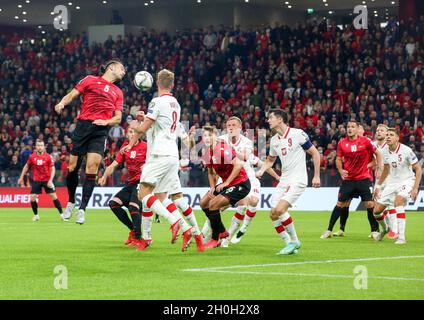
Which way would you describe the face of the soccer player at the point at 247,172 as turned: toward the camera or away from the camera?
toward the camera

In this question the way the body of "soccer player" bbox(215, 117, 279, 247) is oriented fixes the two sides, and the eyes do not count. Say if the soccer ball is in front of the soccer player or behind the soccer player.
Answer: in front

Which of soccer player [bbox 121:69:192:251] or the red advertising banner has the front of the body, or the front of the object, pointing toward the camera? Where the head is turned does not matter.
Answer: the red advertising banner

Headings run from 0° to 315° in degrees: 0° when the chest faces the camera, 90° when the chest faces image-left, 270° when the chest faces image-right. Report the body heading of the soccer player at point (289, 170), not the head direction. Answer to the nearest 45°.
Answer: approximately 45°

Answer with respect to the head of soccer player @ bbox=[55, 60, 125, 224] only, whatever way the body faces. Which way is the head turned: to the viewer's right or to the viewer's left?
to the viewer's right

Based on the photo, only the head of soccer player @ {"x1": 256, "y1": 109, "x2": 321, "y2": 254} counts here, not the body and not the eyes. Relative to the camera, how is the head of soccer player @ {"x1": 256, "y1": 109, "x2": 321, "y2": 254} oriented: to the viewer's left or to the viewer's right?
to the viewer's left

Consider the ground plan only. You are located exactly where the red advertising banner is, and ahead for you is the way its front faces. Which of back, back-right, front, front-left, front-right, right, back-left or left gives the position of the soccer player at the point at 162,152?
front

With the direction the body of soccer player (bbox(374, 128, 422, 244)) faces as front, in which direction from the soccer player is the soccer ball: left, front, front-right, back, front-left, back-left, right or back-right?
front

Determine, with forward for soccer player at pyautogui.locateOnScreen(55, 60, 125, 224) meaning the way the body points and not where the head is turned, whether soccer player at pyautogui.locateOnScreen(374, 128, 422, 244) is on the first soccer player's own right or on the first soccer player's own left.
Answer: on the first soccer player's own left

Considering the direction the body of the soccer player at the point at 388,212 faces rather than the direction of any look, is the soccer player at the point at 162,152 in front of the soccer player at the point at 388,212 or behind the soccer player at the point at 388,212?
in front

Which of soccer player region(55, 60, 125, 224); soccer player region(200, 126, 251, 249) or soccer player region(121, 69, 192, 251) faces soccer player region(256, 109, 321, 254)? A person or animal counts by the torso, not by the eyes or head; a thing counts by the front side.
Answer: soccer player region(55, 60, 125, 224)

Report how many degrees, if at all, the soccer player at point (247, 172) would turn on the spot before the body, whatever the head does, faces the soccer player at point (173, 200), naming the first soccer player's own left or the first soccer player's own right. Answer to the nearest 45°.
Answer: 0° — they already face them

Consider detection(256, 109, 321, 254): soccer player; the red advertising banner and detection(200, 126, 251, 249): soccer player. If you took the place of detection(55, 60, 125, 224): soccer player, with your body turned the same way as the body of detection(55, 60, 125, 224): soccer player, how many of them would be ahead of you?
2

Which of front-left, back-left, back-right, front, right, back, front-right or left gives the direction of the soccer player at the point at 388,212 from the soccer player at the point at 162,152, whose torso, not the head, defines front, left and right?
right

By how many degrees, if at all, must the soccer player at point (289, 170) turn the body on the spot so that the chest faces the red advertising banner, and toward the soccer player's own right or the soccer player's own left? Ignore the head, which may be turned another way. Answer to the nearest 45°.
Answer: approximately 90° to the soccer player's own right

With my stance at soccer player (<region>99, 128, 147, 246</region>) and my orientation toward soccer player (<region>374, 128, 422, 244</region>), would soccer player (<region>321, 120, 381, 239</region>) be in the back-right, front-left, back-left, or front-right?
front-left

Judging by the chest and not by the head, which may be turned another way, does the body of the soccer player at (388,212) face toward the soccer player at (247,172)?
yes

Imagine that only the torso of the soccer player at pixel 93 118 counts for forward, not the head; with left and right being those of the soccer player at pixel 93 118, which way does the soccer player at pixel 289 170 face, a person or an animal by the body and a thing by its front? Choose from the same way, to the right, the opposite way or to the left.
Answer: to the right

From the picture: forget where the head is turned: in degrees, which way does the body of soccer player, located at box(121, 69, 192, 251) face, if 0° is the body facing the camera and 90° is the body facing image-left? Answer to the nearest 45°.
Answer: approximately 135°

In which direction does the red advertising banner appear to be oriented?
toward the camera
